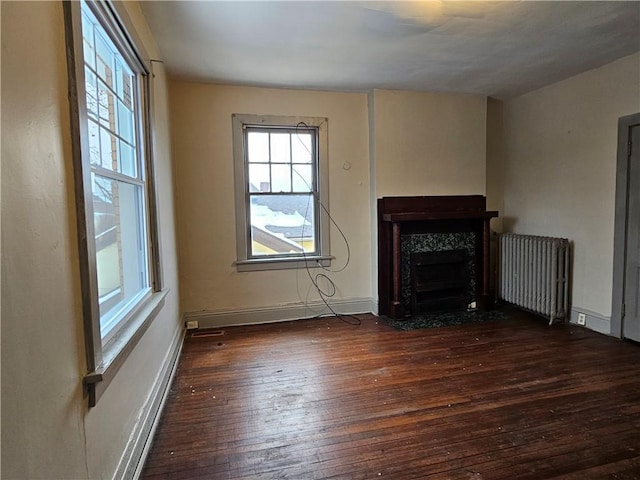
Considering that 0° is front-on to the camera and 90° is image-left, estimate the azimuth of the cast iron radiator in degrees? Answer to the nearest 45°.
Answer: approximately 45°

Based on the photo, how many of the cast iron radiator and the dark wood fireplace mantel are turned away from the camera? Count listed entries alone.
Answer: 0

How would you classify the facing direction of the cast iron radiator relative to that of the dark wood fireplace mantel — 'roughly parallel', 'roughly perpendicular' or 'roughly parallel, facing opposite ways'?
roughly perpendicular

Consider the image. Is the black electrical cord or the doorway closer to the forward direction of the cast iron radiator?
the black electrical cord

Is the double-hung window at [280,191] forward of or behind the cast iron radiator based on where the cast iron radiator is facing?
forward

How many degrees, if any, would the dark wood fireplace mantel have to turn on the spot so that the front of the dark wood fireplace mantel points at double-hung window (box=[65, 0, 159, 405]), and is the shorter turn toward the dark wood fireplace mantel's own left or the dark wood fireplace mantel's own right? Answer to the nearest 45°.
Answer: approximately 90° to the dark wood fireplace mantel's own right

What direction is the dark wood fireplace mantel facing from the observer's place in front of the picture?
facing the viewer and to the right of the viewer

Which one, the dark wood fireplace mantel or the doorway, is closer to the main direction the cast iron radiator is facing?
the dark wood fireplace mantel

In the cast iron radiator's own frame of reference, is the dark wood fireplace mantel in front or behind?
in front

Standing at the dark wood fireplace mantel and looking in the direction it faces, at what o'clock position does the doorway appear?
The doorway is roughly at 11 o'clock from the dark wood fireplace mantel.

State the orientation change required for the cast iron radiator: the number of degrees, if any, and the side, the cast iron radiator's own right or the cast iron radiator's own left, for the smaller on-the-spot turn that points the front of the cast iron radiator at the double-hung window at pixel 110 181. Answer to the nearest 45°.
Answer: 0° — it already faces it

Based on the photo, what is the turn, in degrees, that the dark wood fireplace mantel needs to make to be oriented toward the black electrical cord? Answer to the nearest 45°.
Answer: approximately 135° to its right
